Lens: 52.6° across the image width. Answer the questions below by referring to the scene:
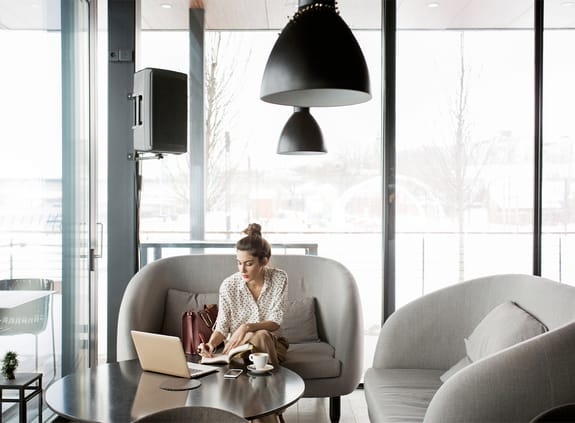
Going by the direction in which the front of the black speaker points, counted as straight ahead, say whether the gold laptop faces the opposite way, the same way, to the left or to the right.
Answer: to the left

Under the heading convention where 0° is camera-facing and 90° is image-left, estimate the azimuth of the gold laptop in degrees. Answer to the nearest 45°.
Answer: approximately 225°

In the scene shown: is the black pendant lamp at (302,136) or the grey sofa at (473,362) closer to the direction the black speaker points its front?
the grey sofa

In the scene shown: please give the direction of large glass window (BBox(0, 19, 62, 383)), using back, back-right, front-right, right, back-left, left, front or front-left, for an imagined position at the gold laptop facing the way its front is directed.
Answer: left

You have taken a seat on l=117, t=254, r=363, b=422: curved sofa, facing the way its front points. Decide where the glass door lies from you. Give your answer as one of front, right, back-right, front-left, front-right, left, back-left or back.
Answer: right

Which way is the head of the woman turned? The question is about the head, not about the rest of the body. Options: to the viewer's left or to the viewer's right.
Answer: to the viewer's left

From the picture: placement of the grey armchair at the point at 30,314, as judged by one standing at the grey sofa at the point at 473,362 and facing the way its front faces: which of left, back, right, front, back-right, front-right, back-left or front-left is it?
front-right

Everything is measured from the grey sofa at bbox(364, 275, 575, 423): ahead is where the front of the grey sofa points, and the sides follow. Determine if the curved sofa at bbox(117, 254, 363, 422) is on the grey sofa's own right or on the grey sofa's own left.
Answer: on the grey sofa's own right

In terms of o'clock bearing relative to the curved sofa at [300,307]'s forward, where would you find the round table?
The round table is roughly at 1 o'clock from the curved sofa.

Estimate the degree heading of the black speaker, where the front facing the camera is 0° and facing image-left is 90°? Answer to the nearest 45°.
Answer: approximately 315°

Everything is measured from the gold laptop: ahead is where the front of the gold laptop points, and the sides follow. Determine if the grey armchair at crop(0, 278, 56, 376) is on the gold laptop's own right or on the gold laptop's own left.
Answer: on the gold laptop's own left
